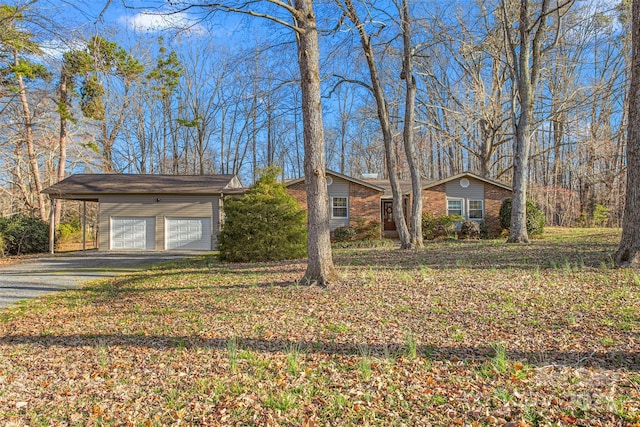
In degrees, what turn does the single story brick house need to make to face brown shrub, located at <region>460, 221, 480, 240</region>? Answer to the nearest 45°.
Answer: approximately 45° to its left

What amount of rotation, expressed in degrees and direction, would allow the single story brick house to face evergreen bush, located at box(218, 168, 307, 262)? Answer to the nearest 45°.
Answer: approximately 45° to its right

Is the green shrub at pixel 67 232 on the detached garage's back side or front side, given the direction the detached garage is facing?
on the back side

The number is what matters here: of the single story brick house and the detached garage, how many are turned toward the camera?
2

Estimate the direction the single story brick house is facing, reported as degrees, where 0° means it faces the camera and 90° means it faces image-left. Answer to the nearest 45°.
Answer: approximately 0°

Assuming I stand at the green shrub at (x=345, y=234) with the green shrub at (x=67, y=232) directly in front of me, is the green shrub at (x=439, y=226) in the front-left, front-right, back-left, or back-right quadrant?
back-right

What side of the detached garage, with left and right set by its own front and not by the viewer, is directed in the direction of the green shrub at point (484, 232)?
left

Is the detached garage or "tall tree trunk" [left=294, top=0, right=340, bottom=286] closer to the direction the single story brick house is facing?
the tall tree trunk

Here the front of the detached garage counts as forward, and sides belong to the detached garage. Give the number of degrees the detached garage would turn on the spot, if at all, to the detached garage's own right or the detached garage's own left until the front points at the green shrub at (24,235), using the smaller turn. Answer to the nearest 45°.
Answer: approximately 90° to the detached garage's own right

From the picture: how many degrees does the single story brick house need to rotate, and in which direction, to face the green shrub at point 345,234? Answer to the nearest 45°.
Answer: approximately 45° to its right
